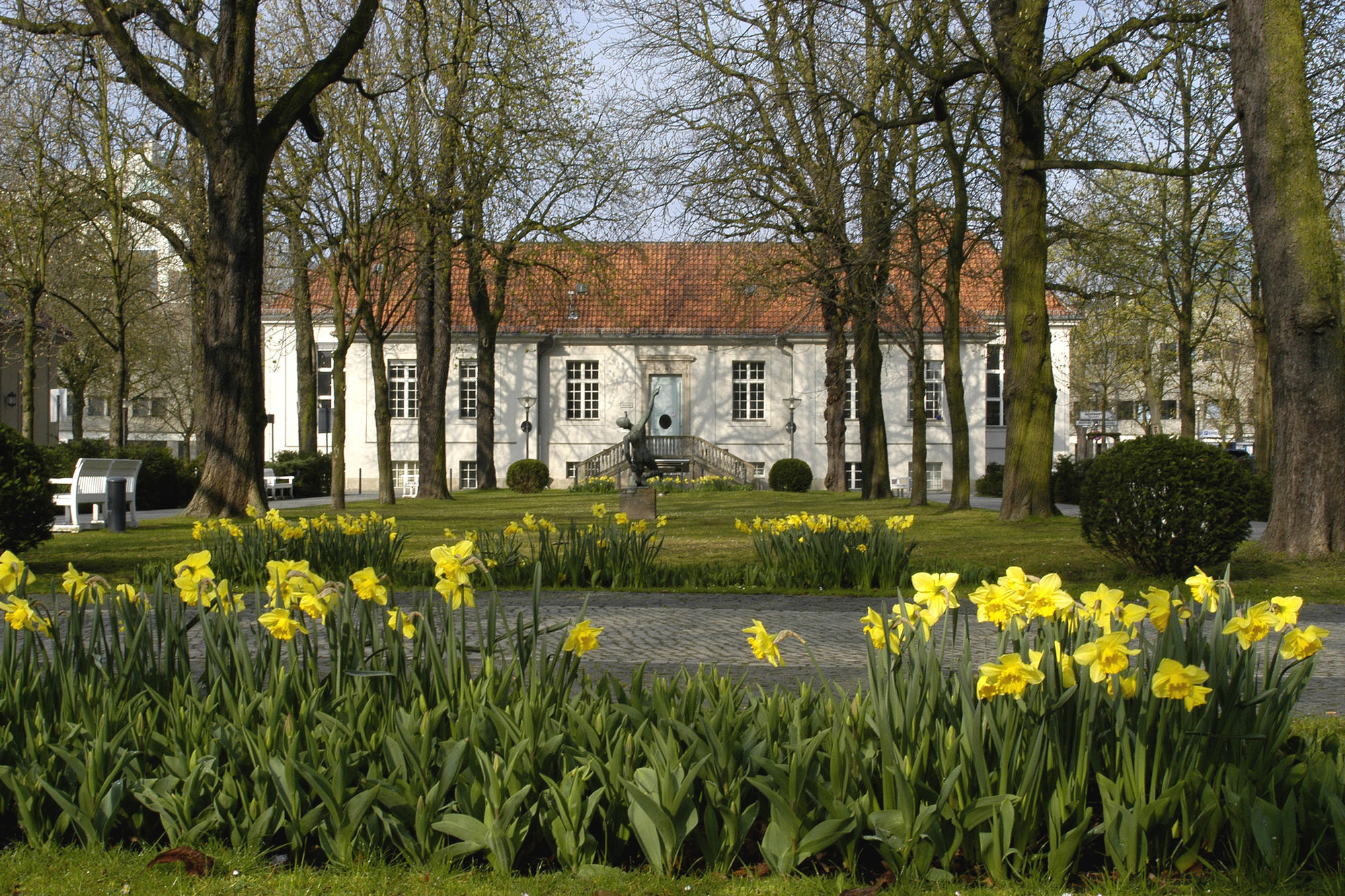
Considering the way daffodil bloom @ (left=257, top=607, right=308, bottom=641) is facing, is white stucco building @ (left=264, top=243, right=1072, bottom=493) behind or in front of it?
behind

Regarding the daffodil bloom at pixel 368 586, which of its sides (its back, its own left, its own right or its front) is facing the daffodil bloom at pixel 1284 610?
left

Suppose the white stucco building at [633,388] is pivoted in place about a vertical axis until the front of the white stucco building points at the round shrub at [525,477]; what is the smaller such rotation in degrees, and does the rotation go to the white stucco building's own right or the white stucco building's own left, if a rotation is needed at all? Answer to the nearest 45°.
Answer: approximately 45° to the white stucco building's own right

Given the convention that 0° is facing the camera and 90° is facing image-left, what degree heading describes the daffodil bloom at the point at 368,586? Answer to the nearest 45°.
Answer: approximately 45°

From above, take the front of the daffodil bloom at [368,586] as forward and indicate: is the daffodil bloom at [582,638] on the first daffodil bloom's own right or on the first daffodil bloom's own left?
on the first daffodil bloom's own left

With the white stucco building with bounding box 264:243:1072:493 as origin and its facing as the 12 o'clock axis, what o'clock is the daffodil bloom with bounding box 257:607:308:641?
The daffodil bloom is roughly at 12 o'clock from the white stucco building.

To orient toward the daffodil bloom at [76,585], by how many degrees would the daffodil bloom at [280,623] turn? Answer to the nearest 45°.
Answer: approximately 90° to its right

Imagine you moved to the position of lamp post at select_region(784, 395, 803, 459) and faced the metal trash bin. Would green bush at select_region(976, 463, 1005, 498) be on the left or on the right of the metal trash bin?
left

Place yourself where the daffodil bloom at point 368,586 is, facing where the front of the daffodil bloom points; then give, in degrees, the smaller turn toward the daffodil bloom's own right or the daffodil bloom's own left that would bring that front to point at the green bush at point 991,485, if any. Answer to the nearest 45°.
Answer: approximately 180°

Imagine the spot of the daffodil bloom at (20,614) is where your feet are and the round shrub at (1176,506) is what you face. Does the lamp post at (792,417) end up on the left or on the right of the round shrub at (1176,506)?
left
